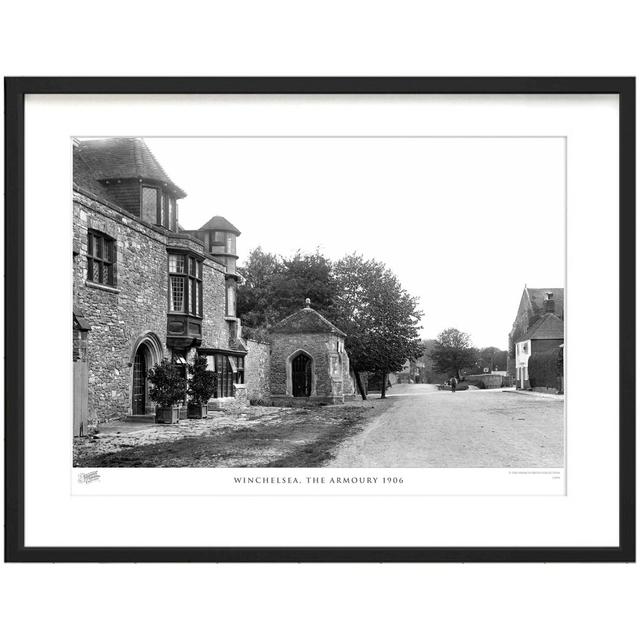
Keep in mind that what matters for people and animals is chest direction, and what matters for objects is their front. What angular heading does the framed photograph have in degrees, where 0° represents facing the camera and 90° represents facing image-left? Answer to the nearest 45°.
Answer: approximately 0°
